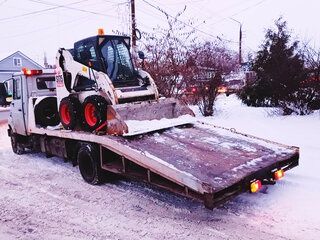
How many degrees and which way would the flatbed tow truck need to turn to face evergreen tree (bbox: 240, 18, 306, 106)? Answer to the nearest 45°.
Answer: approximately 90° to its right

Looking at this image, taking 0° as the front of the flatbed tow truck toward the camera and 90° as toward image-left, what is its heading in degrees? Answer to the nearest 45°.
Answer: approximately 135°

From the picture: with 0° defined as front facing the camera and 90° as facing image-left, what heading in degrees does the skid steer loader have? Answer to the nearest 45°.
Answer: approximately 315°

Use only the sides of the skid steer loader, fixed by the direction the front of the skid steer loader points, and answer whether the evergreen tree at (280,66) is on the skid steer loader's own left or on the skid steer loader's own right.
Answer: on the skid steer loader's own left
